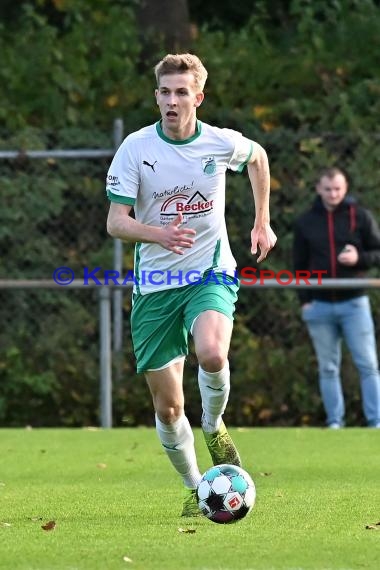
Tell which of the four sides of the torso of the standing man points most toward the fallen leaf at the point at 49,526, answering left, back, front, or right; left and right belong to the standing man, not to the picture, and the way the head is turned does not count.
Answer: front

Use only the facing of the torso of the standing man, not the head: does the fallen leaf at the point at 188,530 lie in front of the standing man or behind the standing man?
in front

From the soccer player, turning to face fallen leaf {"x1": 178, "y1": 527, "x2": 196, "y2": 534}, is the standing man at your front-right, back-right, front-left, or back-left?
back-left

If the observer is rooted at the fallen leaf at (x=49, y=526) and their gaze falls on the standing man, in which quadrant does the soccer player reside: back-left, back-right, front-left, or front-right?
front-right

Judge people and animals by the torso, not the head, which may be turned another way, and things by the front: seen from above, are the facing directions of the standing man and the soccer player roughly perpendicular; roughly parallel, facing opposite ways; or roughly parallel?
roughly parallel

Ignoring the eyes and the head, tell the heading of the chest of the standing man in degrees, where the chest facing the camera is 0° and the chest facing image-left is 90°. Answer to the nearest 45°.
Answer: approximately 0°

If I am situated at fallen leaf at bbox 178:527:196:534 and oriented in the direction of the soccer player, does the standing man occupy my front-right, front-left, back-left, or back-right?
front-right

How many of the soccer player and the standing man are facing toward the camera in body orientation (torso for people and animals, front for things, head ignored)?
2

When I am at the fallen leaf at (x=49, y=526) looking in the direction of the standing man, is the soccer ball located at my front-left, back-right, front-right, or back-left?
front-right

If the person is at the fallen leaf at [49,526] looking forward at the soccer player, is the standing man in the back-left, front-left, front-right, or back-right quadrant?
front-left

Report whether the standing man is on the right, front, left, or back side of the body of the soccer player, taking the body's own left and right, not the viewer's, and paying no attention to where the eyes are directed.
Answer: back

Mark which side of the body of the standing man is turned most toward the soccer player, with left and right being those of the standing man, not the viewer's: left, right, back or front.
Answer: front

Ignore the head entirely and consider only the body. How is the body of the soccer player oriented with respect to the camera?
toward the camera
